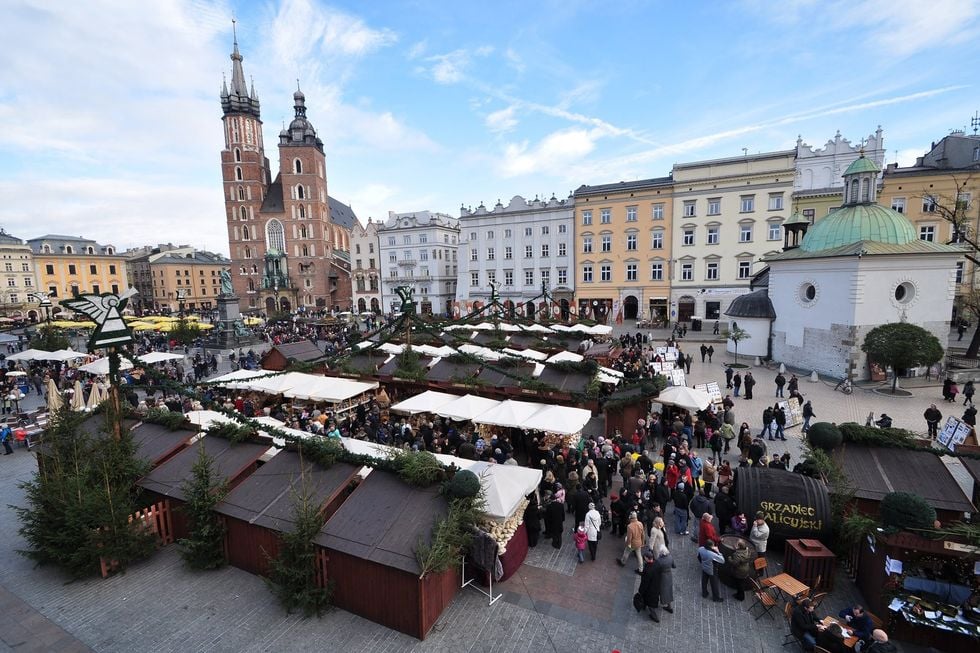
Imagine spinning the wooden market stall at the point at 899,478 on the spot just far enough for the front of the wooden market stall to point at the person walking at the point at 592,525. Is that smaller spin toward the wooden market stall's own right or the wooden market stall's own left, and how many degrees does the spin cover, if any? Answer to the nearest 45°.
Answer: approximately 45° to the wooden market stall's own right

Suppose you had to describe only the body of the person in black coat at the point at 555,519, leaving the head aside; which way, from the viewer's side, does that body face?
away from the camera

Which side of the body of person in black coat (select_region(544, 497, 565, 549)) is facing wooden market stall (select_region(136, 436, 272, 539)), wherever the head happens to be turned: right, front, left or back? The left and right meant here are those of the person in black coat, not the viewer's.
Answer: left

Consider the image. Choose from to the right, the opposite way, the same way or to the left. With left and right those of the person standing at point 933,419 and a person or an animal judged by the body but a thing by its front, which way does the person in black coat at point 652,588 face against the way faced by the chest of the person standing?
the opposite way

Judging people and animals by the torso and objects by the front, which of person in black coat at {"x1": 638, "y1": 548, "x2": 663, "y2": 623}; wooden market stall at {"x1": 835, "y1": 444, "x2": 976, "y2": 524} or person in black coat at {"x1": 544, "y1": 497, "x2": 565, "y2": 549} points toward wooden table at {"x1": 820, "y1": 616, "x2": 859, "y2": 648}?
the wooden market stall

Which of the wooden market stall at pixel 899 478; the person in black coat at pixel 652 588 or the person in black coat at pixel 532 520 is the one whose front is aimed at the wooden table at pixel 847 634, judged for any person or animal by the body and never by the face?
the wooden market stall

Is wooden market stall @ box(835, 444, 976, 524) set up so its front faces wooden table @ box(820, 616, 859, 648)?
yes
